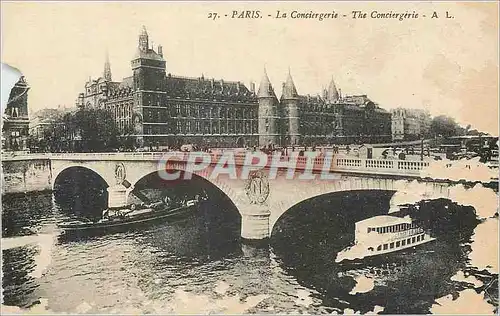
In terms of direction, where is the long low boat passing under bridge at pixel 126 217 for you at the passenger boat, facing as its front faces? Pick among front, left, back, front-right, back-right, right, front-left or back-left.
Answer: front-right

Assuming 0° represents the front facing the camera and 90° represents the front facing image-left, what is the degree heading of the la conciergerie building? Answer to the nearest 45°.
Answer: approximately 315°

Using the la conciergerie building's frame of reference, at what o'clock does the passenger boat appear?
The passenger boat is roughly at 11 o'clock from the la conciergerie building.

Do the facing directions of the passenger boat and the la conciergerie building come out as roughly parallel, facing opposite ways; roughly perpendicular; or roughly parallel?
roughly perpendicular

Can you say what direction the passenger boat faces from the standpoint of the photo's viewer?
facing the viewer and to the left of the viewer

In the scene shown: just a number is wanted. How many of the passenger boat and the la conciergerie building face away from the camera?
0
